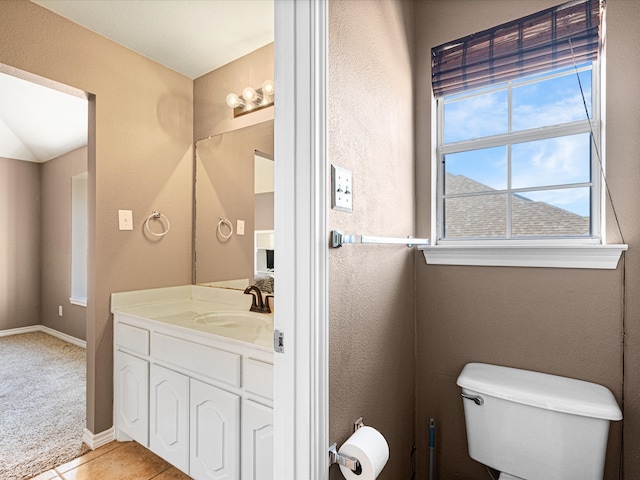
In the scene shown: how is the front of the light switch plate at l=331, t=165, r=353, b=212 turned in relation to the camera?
facing the viewer and to the right of the viewer

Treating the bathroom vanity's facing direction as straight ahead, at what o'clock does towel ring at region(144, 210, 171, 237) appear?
The towel ring is roughly at 4 o'clock from the bathroom vanity.

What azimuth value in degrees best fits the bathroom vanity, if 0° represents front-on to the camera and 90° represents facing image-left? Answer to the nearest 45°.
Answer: approximately 45°

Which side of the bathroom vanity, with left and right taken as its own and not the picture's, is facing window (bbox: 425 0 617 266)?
left

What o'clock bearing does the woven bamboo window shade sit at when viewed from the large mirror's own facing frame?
The woven bamboo window shade is roughly at 9 o'clock from the large mirror.

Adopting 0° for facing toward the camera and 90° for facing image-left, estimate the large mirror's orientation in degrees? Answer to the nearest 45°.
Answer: approximately 45°

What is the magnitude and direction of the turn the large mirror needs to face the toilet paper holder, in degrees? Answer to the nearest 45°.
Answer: approximately 45° to its left

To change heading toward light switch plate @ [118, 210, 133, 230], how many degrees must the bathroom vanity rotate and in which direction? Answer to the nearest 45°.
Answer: approximately 90° to its right

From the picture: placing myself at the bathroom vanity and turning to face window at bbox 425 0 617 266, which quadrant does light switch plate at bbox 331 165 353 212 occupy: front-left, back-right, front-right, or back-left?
front-right
